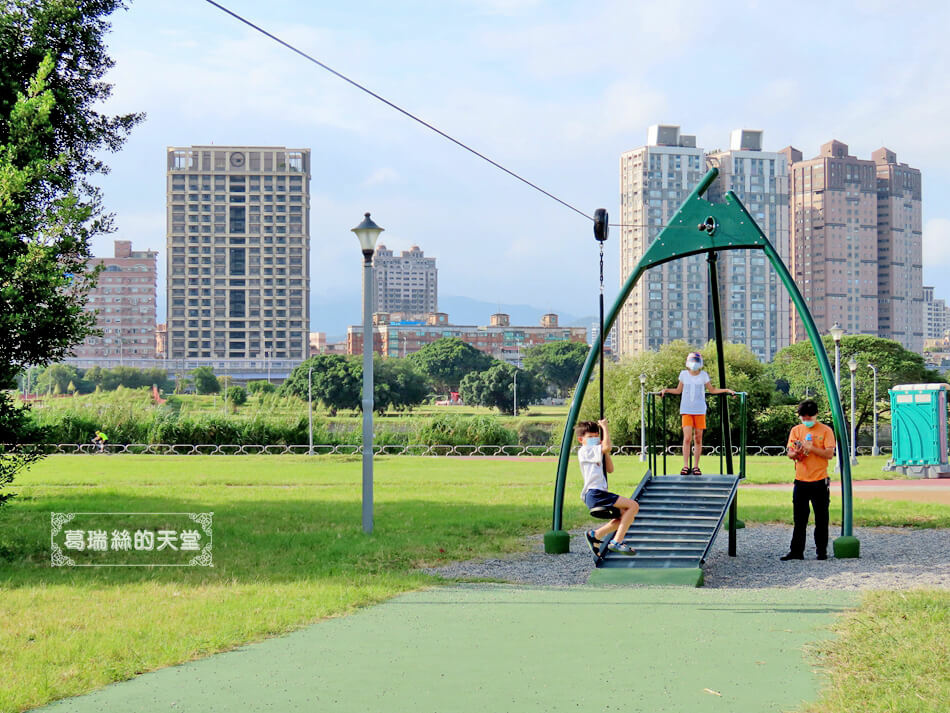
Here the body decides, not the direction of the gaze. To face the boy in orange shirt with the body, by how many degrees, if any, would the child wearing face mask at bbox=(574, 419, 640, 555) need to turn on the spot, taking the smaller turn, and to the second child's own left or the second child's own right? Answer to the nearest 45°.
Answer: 0° — they already face them

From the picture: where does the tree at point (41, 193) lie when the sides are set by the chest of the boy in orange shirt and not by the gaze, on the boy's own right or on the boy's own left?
on the boy's own right

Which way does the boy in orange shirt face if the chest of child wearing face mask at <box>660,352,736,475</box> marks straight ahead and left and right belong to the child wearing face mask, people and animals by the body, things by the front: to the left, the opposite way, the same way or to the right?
the same way

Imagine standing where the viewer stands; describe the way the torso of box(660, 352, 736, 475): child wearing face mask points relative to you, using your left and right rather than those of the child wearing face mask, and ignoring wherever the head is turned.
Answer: facing the viewer

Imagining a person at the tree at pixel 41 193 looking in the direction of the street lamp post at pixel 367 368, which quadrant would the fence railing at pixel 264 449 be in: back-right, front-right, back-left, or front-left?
front-left

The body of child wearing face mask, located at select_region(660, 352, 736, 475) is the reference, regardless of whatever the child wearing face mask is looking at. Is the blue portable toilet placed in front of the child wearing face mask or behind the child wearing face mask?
behind

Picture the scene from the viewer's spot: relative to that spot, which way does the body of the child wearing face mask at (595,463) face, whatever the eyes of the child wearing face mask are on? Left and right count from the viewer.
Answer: facing the viewer and to the right of the viewer

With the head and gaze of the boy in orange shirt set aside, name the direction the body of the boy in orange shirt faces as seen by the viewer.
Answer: toward the camera

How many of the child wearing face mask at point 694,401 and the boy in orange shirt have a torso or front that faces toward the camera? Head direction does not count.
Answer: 2

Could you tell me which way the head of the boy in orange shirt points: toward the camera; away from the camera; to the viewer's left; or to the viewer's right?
toward the camera

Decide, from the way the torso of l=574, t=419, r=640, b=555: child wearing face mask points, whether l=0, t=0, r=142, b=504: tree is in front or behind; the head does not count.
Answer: behind

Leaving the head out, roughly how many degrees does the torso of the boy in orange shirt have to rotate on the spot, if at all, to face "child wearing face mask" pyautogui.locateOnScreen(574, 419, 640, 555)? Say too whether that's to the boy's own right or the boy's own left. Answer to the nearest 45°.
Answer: approximately 45° to the boy's own right

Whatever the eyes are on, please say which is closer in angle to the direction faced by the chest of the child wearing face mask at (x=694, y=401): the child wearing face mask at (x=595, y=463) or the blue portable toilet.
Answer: the child wearing face mask

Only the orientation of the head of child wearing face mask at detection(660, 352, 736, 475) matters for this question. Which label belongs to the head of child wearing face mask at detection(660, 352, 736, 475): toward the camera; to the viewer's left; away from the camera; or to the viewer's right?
toward the camera
